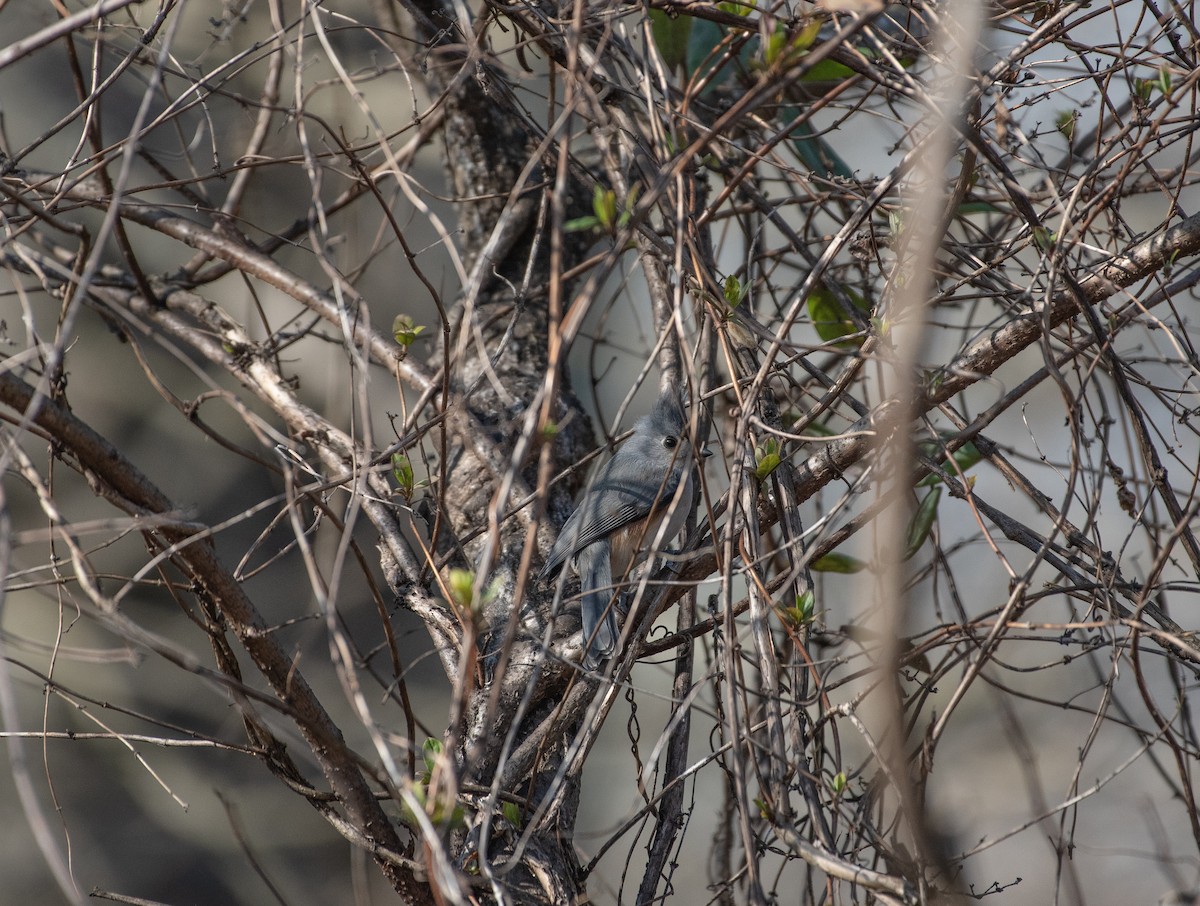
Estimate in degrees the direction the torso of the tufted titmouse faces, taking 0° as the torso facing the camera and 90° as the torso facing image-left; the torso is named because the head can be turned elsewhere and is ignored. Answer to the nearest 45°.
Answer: approximately 270°
